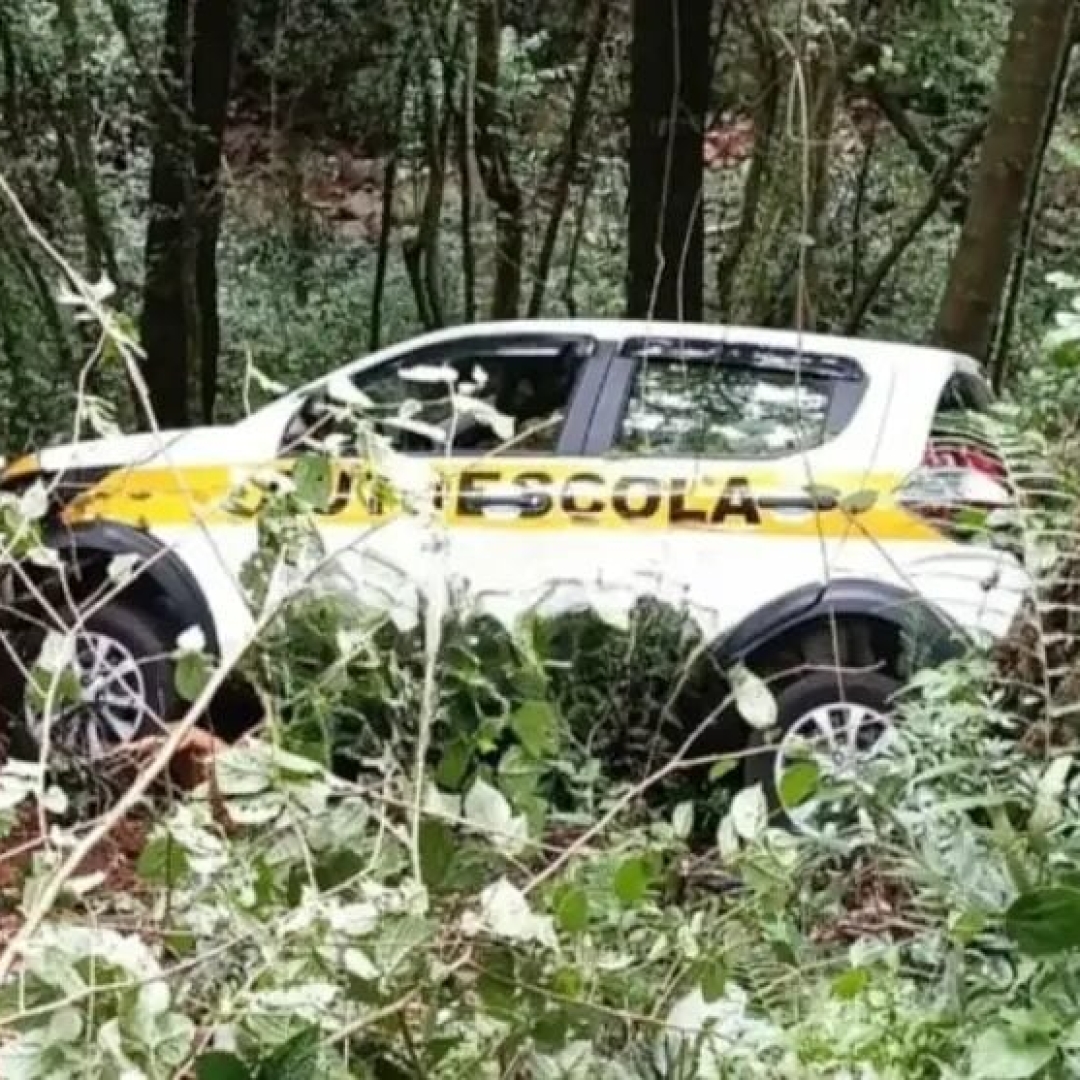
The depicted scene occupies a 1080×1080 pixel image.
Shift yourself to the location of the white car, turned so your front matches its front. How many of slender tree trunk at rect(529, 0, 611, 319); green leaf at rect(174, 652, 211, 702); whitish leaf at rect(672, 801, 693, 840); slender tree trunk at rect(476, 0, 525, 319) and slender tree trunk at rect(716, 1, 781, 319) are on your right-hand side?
3

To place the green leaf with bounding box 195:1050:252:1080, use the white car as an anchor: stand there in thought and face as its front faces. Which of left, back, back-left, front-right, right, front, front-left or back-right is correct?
left

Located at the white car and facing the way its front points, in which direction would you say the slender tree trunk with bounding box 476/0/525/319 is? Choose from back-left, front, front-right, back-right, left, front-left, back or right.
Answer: right

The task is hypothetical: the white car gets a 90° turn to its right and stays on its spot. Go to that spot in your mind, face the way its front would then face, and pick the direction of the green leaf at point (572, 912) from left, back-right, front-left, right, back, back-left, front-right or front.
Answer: back

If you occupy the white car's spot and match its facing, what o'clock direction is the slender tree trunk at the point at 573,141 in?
The slender tree trunk is roughly at 3 o'clock from the white car.

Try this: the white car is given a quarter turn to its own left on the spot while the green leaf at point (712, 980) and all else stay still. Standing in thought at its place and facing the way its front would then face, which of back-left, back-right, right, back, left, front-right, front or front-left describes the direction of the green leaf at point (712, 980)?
front

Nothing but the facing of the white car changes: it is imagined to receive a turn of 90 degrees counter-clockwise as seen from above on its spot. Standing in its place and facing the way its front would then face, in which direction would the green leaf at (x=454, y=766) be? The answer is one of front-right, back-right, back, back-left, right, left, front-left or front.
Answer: front

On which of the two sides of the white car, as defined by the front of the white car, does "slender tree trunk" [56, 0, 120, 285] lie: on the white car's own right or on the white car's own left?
on the white car's own right

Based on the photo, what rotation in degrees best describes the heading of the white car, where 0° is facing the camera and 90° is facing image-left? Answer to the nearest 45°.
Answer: approximately 90°

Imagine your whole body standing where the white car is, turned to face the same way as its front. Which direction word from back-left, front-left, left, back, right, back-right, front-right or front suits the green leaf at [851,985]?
left

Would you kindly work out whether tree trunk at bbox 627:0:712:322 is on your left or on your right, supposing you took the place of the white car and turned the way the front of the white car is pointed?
on your right

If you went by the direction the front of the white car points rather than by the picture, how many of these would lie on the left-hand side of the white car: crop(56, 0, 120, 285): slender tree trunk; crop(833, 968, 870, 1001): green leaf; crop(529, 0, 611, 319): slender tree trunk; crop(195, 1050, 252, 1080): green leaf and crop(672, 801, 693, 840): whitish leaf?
3

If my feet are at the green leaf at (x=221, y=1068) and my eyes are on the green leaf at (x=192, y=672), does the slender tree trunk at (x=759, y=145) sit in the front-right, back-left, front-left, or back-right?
front-right

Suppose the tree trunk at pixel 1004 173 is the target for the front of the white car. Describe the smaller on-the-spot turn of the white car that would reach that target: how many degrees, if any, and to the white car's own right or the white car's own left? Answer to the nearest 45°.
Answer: approximately 135° to the white car's own right

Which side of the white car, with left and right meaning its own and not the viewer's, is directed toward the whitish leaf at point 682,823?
left

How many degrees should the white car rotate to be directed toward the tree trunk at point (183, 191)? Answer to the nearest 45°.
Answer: approximately 45° to its right
